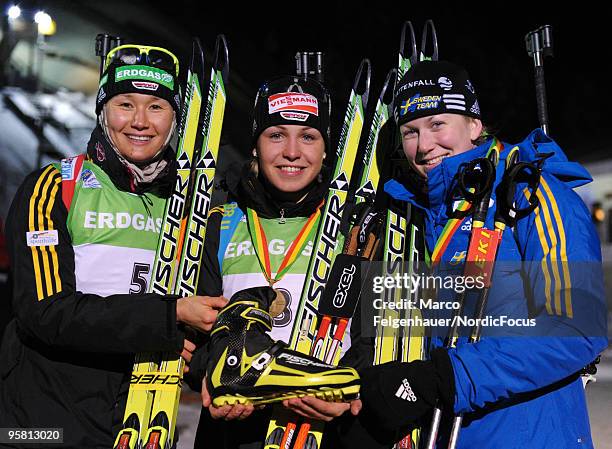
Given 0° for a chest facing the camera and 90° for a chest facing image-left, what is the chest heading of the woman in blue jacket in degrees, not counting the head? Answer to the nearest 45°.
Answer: approximately 45°
